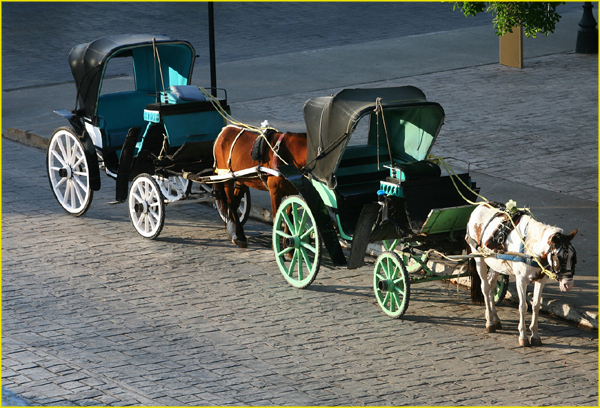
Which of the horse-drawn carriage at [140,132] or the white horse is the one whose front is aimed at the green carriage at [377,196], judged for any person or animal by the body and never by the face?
the horse-drawn carriage

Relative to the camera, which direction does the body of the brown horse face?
to the viewer's right

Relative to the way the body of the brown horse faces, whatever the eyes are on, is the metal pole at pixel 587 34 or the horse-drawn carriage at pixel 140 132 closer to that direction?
the metal pole

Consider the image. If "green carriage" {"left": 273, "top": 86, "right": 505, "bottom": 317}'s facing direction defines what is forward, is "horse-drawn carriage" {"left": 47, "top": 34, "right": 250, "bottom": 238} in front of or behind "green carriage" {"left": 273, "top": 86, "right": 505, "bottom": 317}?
behind

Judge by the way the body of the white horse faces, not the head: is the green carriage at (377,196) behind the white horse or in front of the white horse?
behind

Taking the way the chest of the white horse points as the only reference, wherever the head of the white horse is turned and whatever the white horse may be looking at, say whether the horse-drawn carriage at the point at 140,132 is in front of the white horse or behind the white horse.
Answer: behind

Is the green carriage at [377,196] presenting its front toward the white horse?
yes

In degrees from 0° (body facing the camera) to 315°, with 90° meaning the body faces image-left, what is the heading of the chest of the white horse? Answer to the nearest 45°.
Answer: approximately 315°

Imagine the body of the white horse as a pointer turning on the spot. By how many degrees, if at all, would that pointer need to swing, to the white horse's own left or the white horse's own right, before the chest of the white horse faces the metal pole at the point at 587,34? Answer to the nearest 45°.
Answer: approximately 135° to the white horse's own left
